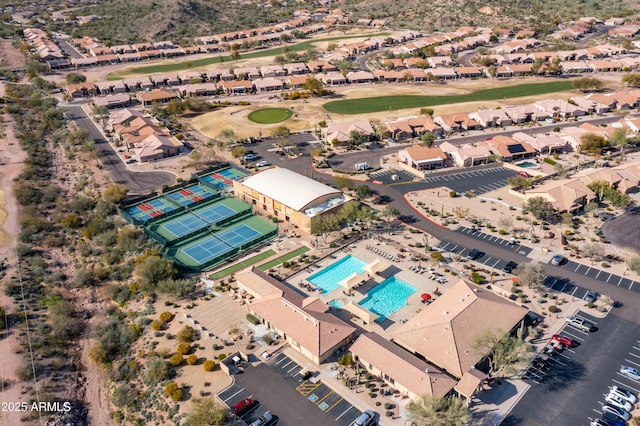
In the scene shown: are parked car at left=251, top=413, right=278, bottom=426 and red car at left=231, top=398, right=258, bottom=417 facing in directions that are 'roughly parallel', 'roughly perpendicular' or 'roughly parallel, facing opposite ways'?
roughly parallel

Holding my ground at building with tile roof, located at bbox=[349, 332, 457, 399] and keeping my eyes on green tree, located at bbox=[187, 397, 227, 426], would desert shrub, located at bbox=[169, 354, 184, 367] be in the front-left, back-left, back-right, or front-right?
front-right

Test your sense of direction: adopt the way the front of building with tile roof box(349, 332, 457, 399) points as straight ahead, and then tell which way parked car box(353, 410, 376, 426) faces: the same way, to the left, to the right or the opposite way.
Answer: the opposite way

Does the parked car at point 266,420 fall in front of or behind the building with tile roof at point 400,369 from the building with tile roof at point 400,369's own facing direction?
in front

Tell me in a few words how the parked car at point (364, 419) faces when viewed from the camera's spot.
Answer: facing away from the viewer and to the right of the viewer

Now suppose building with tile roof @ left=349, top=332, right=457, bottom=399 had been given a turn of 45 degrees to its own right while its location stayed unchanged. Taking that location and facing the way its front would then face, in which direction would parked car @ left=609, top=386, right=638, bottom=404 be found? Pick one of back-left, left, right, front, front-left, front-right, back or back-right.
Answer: back
